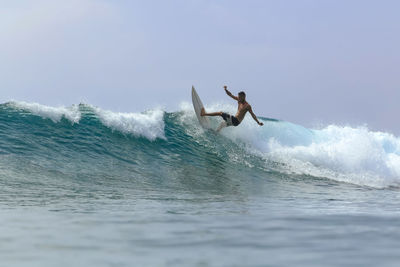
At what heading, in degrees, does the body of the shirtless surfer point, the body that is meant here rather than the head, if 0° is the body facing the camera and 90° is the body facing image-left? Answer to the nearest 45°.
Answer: approximately 45°
